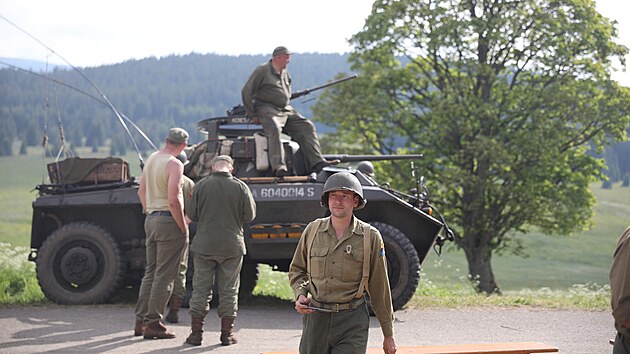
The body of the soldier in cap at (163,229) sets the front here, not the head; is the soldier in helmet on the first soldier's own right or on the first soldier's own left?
on the first soldier's own right

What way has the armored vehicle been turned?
to the viewer's right

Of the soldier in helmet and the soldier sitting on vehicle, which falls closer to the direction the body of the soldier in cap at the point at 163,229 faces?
the soldier sitting on vehicle

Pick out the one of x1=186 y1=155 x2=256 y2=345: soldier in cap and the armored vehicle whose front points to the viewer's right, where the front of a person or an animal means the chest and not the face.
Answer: the armored vehicle

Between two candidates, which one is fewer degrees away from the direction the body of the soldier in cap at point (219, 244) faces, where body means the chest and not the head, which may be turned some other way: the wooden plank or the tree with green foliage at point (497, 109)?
the tree with green foliage

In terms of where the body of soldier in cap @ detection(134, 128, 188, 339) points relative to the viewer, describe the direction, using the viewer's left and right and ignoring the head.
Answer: facing away from the viewer and to the right of the viewer

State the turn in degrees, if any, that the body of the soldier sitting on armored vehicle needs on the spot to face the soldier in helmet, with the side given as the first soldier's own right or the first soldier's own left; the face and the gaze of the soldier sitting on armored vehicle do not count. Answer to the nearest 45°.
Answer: approximately 45° to the first soldier's own right

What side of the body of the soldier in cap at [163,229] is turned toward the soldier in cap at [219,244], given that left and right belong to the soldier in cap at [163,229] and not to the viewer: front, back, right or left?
right

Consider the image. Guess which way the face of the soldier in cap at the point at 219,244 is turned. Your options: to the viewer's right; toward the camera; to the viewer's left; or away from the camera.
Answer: away from the camera

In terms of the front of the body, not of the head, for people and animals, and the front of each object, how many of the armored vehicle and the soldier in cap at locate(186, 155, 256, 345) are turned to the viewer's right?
1

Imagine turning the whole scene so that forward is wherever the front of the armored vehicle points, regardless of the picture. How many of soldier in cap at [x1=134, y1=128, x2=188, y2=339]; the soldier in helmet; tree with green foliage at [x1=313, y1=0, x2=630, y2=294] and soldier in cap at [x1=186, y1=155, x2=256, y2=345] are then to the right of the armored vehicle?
3

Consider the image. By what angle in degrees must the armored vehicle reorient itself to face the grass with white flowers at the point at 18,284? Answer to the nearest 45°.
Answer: approximately 135° to its left

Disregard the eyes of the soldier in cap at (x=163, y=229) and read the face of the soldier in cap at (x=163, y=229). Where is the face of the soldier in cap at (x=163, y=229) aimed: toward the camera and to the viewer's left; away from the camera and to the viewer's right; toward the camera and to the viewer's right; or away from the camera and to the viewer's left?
away from the camera and to the viewer's right

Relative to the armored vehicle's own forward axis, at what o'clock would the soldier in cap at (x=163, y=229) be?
The soldier in cap is roughly at 3 o'clock from the armored vehicle.

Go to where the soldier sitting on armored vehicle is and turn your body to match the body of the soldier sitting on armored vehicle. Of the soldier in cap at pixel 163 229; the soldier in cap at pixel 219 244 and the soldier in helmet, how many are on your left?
0

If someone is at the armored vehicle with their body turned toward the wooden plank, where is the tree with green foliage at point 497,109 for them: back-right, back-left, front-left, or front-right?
back-left

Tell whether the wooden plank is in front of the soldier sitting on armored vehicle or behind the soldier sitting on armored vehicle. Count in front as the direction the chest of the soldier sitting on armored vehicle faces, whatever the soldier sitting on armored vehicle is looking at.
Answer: in front

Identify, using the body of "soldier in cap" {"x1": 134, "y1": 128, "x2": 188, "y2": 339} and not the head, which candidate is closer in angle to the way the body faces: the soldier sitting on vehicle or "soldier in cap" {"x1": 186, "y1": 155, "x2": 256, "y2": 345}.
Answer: the soldier sitting on vehicle

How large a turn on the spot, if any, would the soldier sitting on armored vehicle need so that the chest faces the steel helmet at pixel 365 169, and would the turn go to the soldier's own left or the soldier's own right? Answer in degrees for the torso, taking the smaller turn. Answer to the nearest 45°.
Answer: approximately 45° to the soldier's own left

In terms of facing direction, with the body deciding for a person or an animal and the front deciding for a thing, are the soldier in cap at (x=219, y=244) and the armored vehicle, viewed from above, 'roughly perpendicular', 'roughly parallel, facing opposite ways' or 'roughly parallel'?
roughly perpendicular

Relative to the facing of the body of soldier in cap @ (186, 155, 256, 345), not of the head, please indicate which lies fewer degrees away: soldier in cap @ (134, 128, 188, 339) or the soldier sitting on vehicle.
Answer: the soldier sitting on vehicle

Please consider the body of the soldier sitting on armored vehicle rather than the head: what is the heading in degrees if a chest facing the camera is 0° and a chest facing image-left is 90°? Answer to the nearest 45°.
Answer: approximately 315°

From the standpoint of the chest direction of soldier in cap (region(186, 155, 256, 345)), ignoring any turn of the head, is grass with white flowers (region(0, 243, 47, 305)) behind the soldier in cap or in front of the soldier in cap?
in front
